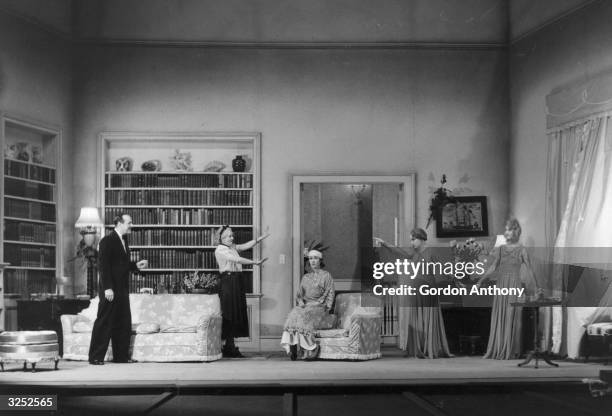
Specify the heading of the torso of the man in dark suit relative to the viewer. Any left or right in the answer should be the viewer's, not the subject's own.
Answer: facing to the right of the viewer

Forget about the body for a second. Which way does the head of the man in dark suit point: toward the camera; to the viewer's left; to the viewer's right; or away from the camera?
to the viewer's right

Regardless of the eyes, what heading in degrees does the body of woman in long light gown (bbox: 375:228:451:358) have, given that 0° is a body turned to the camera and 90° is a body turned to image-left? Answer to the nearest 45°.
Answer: approximately 45°

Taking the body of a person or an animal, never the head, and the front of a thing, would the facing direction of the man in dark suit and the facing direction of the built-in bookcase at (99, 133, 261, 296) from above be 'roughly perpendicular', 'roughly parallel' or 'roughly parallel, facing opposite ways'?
roughly perpendicular

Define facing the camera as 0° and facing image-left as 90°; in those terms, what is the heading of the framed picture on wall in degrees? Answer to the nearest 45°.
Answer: approximately 0°

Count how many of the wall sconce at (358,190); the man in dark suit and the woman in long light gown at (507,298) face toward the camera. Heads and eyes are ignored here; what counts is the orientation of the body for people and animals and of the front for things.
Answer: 2

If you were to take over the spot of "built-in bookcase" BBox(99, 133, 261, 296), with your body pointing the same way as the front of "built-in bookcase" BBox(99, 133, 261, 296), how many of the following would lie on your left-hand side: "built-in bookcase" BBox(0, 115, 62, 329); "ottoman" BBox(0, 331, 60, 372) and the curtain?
1
